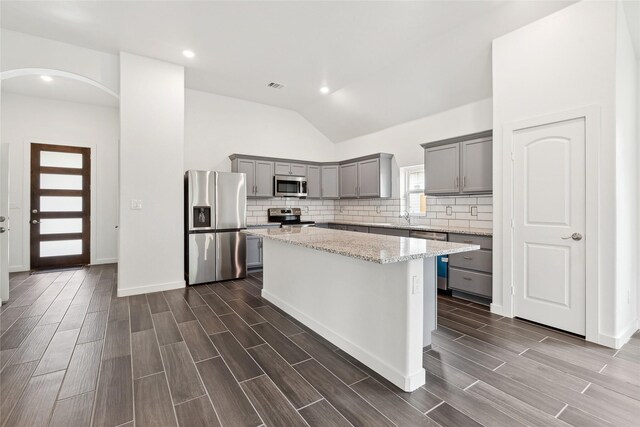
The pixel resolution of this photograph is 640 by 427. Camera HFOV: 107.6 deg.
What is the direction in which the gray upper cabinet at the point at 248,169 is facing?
toward the camera

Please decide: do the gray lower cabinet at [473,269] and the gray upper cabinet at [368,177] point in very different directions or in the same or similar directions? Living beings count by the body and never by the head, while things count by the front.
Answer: same or similar directions

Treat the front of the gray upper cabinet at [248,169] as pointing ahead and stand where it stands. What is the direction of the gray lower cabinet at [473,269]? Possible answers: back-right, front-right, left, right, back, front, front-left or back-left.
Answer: front-left

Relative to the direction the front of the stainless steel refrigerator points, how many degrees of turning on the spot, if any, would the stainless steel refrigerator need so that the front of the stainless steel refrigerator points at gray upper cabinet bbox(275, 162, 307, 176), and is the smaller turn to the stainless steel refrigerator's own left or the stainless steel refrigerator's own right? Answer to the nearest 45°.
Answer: approximately 135° to the stainless steel refrigerator's own left

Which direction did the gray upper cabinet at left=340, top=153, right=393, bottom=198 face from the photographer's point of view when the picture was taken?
facing the viewer and to the left of the viewer

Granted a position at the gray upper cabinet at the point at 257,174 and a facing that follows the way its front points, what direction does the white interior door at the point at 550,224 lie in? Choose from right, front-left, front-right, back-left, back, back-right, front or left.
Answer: front-left

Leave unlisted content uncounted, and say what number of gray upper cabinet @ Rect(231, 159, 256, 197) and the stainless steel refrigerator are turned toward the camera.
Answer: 2

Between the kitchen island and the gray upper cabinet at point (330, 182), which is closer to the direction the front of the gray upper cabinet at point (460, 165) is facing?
the kitchen island

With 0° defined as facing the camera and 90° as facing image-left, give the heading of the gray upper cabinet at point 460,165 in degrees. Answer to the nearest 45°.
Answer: approximately 45°

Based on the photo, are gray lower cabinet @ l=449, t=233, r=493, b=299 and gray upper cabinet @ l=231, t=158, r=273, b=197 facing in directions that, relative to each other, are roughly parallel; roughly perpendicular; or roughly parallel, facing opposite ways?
roughly perpendicular

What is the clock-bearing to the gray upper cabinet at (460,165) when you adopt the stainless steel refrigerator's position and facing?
The gray upper cabinet is roughly at 10 o'clock from the stainless steel refrigerator.

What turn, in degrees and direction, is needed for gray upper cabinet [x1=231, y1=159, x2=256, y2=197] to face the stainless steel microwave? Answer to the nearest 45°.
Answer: approximately 90° to its left

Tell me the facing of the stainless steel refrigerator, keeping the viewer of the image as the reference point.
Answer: facing the viewer

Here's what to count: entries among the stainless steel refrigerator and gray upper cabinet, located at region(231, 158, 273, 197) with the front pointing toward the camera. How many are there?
2

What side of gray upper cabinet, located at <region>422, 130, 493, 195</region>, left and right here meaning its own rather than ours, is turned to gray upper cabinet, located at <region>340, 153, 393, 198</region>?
right
